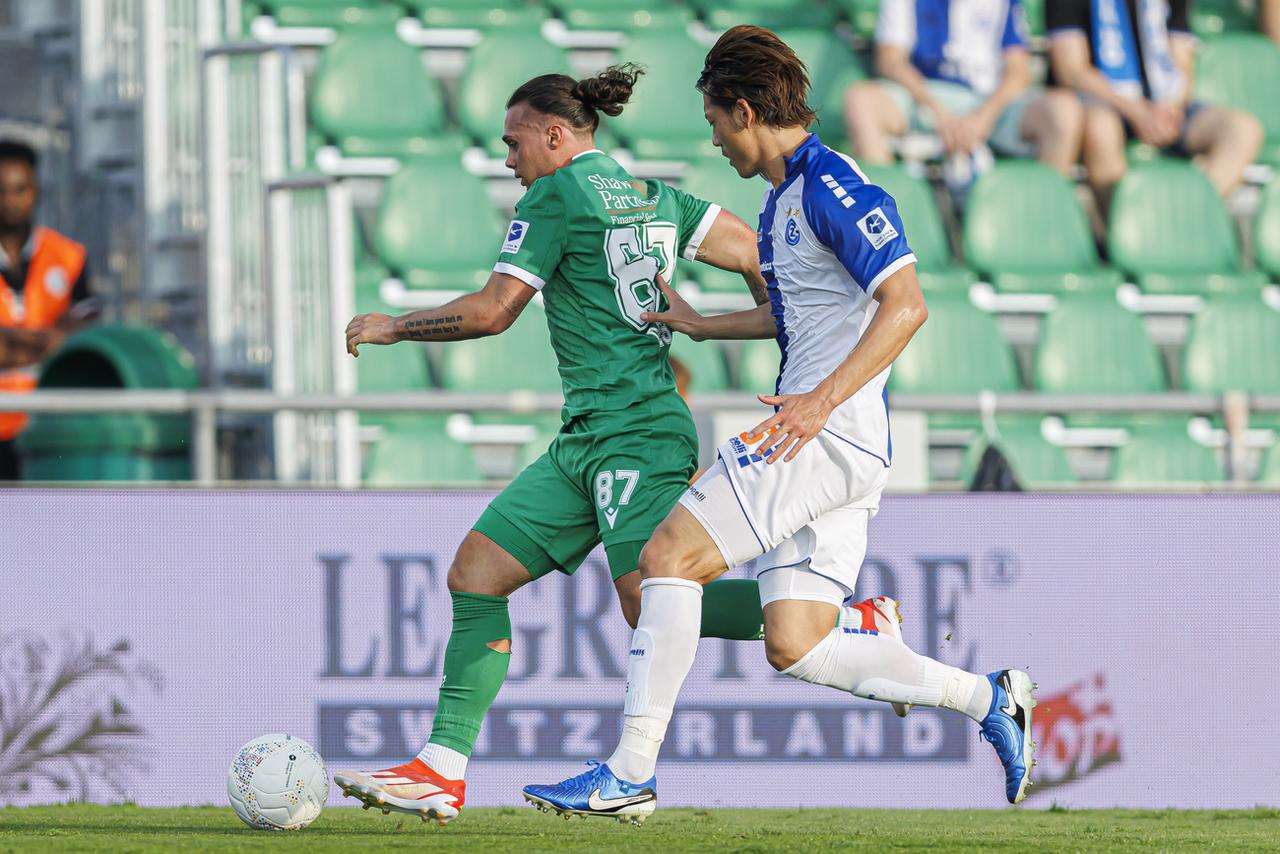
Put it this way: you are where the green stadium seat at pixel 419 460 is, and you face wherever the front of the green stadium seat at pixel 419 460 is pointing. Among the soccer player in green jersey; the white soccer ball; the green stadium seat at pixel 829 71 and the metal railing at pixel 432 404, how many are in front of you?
3

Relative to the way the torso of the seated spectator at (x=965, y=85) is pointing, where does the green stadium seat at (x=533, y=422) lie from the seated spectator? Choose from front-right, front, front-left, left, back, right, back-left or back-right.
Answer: front-right

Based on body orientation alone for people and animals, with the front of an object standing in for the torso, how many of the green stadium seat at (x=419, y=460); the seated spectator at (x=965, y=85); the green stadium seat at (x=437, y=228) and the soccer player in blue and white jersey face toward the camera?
3

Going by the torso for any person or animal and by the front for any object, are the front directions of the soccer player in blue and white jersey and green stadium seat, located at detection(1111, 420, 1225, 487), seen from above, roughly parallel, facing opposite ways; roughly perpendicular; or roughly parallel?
roughly perpendicular

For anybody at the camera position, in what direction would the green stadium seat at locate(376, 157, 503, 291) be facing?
facing the viewer

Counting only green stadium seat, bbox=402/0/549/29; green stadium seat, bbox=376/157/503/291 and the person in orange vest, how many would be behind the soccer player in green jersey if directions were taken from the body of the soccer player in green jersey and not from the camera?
0

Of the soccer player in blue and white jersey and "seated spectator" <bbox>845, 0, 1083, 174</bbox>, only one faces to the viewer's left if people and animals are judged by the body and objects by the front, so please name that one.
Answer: the soccer player in blue and white jersey

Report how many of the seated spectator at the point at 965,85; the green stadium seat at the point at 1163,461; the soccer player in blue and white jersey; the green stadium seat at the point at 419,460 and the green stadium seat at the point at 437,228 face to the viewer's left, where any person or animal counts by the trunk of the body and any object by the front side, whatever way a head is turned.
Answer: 1

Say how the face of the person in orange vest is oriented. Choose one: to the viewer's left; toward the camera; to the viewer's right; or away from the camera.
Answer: toward the camera

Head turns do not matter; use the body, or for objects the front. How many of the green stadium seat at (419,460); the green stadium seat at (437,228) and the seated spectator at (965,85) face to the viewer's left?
0

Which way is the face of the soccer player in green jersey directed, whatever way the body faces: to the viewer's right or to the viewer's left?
to the viewer's left

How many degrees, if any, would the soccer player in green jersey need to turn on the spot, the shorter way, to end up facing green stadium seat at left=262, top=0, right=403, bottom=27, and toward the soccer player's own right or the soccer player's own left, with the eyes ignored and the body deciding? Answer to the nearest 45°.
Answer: approximately 45° to the soccer player's own right

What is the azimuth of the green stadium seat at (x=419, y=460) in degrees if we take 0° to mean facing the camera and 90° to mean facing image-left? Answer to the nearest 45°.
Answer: approximately 0°

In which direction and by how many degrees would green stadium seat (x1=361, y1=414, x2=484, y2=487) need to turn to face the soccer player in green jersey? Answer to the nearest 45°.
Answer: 0° — it already faces them

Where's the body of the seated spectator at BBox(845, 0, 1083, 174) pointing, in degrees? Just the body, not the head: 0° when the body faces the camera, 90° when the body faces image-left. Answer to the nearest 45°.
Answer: approximately 0°

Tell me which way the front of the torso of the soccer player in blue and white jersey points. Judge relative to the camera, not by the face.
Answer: to the viewer's left
